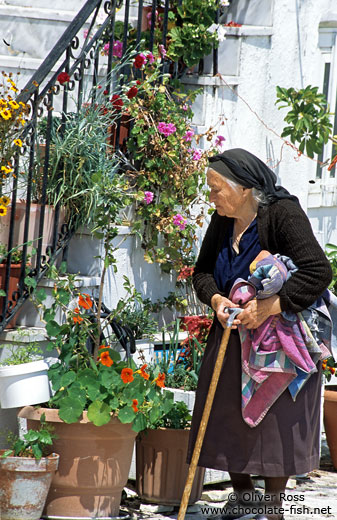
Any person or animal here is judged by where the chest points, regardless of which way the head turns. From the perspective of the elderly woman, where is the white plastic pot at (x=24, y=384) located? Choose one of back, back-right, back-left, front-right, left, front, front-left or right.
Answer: front-right

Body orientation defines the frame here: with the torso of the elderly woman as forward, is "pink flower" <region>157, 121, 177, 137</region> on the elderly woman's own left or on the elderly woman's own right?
on the elderly woman's own right

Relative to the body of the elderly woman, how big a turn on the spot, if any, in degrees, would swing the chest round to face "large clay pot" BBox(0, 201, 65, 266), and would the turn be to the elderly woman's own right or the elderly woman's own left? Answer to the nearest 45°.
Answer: approximately 90° to the elderly woman's own right

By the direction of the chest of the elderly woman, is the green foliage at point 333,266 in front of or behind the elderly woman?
behind

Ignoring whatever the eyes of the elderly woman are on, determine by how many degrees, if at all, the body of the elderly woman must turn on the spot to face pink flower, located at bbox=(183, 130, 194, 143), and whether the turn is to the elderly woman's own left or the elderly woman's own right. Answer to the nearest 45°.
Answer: approximately 135° to the elderly woman's own right

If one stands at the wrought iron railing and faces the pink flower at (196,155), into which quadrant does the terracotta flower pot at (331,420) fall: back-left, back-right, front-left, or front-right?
front-right

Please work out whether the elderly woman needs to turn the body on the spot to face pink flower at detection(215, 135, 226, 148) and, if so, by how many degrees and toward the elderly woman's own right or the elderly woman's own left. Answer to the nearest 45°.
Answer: approximately 135° to the elderly woman's own right

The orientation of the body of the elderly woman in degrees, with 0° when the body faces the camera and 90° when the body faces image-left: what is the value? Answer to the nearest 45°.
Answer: approximately 45°

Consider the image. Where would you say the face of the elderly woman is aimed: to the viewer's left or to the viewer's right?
to the viewer's left
